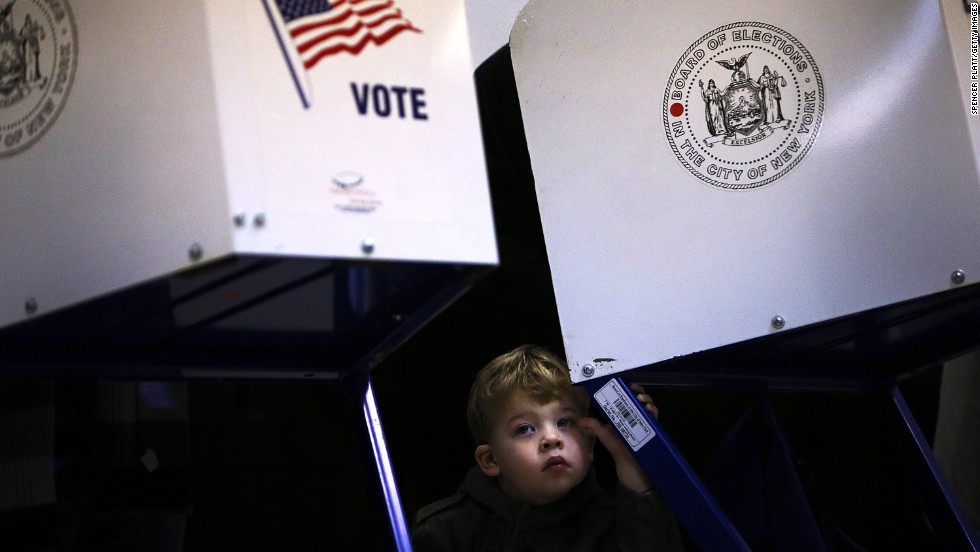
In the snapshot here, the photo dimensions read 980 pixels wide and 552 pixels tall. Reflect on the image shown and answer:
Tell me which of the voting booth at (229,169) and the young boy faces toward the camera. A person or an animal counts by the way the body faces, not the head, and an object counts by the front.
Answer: the young boy

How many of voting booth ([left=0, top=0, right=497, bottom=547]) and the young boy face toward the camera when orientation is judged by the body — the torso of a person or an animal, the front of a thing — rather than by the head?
1

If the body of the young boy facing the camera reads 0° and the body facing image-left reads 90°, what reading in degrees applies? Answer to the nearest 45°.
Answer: approximately 0°
